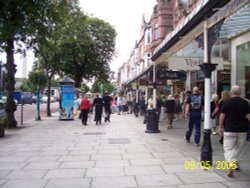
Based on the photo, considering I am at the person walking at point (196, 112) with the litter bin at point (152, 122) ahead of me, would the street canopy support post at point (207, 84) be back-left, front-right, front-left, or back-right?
back-left

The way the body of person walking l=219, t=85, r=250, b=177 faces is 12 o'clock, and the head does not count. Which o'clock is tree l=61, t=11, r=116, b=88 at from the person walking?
The tree is roughly at 11 o'clock from the person walking.

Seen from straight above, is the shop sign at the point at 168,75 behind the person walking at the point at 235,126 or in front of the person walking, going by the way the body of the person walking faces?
in front

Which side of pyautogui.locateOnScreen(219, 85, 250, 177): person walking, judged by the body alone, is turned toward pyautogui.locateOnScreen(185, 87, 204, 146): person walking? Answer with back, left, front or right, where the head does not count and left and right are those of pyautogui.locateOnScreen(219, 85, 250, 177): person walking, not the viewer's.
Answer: front

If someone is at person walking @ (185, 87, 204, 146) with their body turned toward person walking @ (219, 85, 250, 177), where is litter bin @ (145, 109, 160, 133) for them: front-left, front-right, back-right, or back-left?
back-right

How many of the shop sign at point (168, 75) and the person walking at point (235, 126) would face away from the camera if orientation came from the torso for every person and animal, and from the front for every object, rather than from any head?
1

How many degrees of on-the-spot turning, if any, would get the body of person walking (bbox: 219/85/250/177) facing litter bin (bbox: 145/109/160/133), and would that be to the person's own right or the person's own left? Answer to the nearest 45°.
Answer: approximately 45° to the person's own left

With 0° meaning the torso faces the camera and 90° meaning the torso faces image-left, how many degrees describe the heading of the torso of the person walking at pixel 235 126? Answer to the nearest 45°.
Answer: approximately 180°
